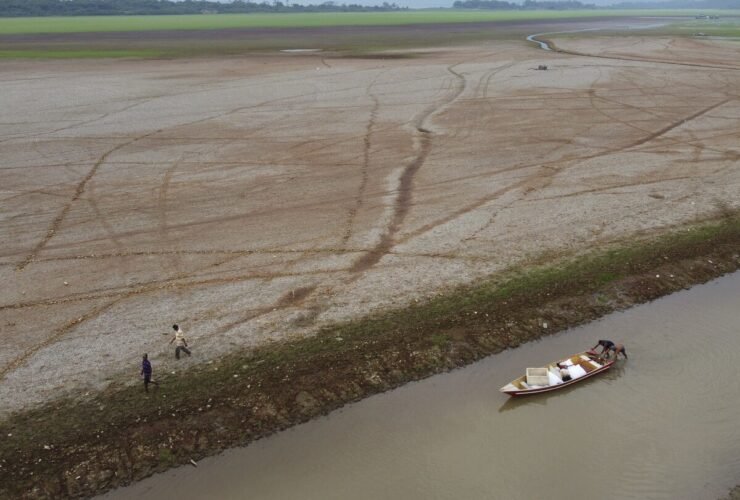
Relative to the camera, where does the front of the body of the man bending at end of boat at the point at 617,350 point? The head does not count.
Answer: to the viewer's left

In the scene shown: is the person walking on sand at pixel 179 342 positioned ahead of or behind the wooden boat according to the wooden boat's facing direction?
ahead

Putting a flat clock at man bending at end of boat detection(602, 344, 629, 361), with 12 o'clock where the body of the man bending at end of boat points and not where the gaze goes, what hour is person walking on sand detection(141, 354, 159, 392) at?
The person walking on sand is roughly at 11 o'clock from the man bending at end of boat.

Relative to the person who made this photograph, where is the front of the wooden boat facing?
facing the viewer and to the left of the viewer

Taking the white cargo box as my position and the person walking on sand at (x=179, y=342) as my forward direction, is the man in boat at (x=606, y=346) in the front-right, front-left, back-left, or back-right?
back-right

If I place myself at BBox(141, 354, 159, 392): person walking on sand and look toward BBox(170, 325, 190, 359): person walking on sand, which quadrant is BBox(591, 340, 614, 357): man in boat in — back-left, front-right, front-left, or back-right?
front-right

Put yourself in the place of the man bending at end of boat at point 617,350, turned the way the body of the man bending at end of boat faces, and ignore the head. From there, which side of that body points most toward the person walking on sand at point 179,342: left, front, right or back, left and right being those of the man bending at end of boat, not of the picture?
front
